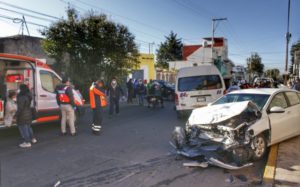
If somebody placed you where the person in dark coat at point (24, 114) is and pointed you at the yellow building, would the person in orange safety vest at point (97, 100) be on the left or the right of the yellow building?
right

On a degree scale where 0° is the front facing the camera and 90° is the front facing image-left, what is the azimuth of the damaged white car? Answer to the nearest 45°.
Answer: approximately 45°
